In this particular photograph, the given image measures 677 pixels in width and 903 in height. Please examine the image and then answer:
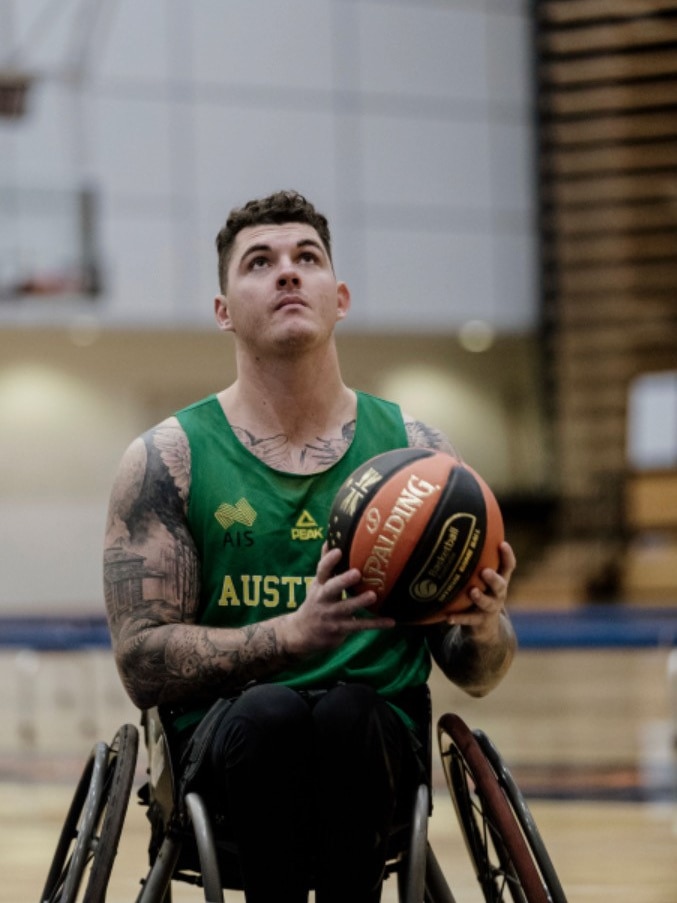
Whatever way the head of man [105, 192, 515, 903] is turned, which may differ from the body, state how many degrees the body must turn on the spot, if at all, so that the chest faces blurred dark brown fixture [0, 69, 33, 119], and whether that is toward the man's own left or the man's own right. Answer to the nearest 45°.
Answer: approximately 180°

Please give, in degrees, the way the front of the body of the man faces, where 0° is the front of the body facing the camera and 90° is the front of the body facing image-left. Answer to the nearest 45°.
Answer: approximately 0°
